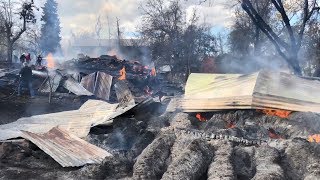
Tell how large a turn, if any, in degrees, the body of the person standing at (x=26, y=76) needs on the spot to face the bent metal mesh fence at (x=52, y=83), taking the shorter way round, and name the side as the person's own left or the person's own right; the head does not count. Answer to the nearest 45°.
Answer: approximately 45° to the person's own right

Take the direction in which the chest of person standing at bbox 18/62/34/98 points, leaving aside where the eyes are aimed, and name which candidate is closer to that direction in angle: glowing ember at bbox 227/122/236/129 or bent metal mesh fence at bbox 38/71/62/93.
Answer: the bent metal mesh fence

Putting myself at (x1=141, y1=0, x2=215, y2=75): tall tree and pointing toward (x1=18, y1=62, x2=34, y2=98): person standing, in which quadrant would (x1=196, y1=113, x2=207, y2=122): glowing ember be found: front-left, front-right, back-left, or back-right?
front-left

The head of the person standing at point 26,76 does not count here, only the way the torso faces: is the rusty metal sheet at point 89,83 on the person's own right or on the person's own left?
on the person's own right

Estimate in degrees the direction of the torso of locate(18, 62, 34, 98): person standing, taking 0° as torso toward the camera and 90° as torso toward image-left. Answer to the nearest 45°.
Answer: approximately 180°

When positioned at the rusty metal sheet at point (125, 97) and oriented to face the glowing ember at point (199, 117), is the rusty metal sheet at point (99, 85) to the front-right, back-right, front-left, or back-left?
back-left

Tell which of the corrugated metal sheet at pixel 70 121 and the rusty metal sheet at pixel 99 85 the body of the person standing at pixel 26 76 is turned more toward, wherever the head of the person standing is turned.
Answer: the rusty metal sheet

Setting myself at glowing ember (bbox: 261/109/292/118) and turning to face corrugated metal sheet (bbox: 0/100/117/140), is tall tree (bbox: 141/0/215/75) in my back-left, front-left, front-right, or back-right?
front-right
